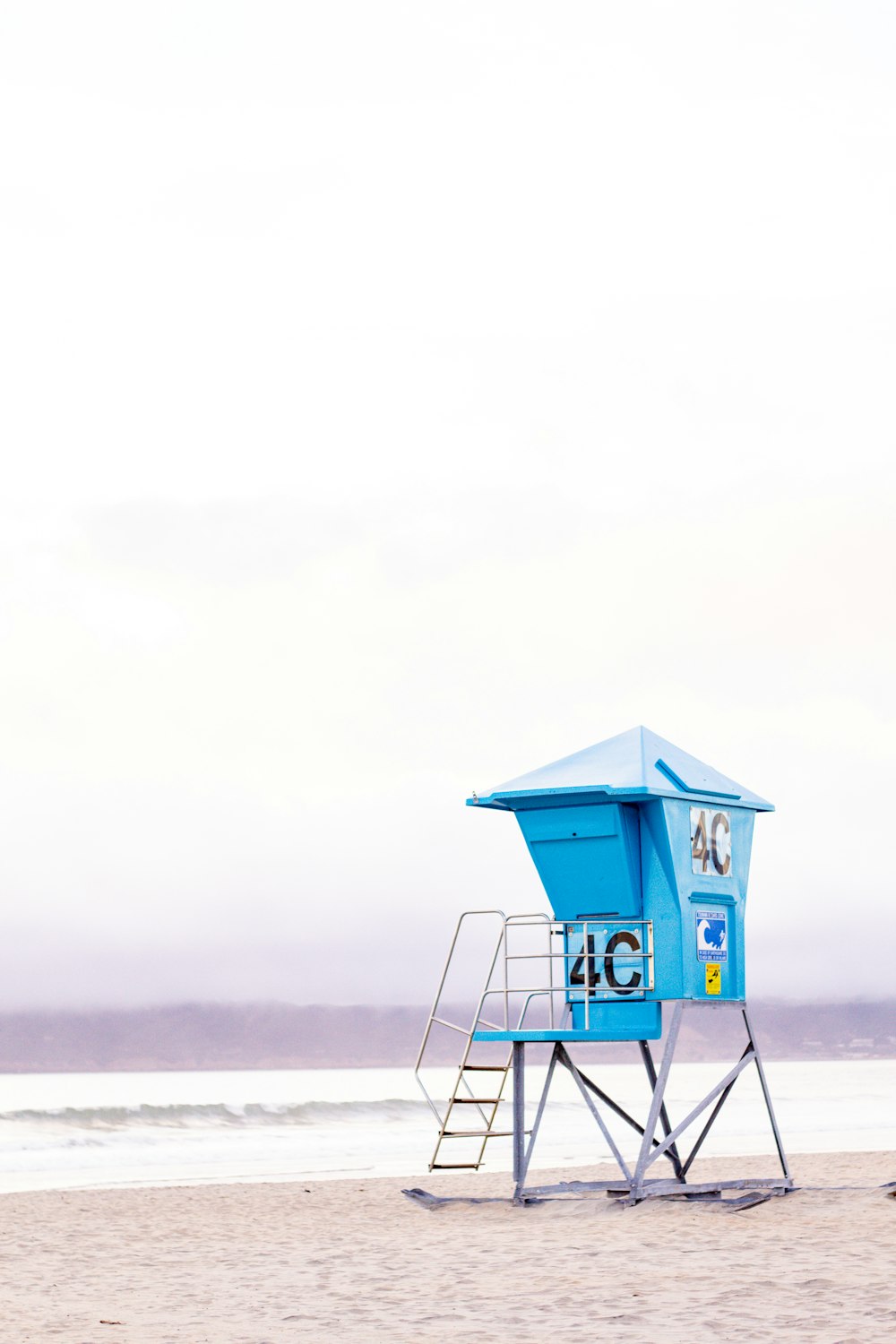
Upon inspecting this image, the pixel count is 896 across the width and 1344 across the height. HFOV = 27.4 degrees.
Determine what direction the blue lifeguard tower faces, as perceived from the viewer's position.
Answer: facing the viewer and to the left of the viewer
